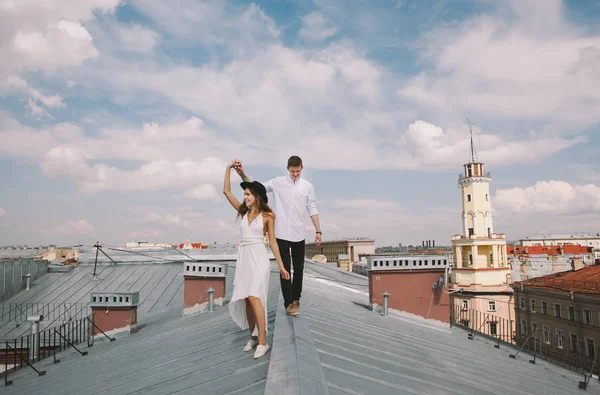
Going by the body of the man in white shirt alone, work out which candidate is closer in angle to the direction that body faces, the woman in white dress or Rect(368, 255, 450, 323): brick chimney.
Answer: the woman in white dress

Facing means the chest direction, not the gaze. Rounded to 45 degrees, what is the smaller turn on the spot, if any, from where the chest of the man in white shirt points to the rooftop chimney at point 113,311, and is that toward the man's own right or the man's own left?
approximately 135° to the man's own right

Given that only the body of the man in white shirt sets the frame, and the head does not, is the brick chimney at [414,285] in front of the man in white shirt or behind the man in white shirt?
behind

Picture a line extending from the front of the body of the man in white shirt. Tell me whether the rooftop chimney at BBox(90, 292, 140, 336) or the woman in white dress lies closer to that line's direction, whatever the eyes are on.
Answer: the woman in white dress

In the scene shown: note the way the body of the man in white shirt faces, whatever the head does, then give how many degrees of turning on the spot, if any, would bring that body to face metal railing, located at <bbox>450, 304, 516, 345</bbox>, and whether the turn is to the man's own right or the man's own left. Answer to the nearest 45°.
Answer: approximately 135° to the man's own left

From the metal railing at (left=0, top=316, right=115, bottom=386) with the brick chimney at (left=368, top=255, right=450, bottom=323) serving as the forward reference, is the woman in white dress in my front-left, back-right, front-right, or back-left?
front-right

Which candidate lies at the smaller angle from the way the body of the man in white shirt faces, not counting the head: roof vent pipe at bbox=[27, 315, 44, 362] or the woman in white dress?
the woman in white dress

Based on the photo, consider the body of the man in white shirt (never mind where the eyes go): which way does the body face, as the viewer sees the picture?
toward the camera

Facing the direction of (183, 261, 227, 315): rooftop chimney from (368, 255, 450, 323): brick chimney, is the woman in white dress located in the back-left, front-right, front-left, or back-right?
front-left

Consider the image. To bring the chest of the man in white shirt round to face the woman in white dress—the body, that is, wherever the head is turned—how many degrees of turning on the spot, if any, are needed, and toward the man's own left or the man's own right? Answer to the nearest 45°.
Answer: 0° — they already face them

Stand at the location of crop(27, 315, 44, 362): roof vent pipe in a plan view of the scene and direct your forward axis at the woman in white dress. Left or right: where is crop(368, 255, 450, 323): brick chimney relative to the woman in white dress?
left
